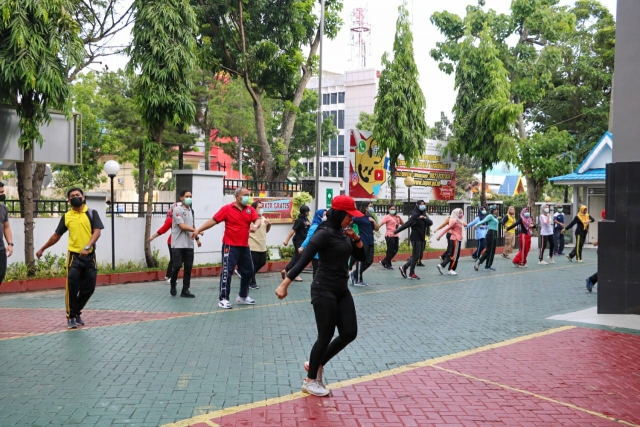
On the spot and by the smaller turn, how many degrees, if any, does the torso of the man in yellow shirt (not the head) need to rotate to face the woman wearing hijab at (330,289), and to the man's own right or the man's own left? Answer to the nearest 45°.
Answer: approximately 45° to the man's own left

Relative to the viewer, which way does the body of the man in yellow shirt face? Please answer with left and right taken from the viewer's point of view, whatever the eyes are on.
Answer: facing the viewer

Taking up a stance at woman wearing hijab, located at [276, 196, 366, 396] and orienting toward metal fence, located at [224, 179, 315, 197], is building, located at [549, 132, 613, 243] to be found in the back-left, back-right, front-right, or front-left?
front-right

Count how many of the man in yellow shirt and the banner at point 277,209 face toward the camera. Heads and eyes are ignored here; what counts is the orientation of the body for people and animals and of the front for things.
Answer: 2

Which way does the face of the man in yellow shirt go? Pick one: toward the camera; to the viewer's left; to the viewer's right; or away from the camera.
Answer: toward the camera

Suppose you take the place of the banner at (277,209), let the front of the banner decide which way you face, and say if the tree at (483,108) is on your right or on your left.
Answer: on your left

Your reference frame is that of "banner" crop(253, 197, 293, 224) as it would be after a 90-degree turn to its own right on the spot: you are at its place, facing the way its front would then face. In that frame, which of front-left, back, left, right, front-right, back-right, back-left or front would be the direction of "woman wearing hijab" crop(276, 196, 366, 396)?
left

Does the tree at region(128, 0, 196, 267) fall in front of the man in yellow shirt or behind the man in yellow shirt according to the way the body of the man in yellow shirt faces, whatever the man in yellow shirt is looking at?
behind

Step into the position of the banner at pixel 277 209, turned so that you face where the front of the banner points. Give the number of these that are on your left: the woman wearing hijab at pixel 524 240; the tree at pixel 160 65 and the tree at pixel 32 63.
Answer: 1

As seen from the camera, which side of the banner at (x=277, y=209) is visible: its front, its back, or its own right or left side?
front

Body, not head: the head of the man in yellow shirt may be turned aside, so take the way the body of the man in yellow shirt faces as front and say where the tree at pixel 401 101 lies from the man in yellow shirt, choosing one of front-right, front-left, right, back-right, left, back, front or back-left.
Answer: back-left

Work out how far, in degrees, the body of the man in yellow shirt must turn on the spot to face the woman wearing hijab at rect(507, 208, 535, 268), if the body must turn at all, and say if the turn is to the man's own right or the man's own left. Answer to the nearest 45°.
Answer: approximately 135° to the man's own left

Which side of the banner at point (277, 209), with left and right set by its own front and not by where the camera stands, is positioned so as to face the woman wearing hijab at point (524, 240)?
left

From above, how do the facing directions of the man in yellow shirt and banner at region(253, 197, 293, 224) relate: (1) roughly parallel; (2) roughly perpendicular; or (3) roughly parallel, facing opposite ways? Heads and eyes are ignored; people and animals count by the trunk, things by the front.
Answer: roughly parallel
